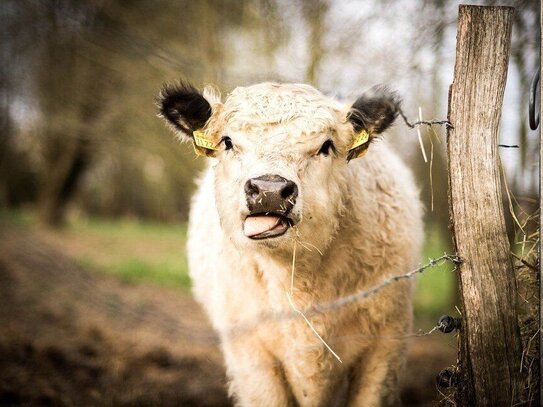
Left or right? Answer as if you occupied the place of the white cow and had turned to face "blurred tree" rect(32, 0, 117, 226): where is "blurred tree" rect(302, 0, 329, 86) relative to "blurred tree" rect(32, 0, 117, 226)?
right

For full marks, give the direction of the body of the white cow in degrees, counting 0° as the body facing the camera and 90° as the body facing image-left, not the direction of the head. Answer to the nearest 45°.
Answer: approximately 0°

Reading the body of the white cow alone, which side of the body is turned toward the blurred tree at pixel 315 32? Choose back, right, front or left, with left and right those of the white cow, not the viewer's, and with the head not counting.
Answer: back

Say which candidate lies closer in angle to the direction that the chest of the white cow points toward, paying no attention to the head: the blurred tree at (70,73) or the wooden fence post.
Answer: the wooden fence post

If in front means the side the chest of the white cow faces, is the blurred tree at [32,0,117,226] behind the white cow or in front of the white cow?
behind

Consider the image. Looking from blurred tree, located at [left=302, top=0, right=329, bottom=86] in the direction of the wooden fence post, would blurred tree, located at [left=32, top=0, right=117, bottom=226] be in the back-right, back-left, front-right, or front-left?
front-right

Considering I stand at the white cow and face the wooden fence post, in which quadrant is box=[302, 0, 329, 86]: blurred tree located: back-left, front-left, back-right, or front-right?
back-left
